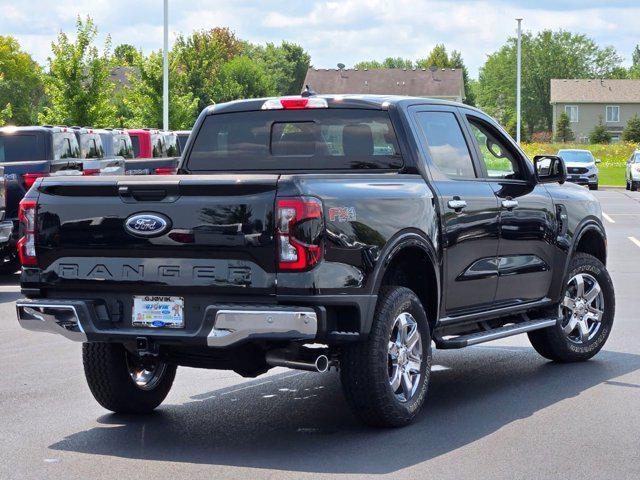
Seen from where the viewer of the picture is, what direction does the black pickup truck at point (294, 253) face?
facing away from the viewer and to the right of the viewer

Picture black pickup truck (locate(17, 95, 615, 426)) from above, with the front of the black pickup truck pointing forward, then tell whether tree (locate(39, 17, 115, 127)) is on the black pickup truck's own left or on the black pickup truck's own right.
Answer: on the black pickup truck's own left
